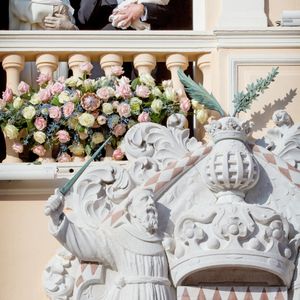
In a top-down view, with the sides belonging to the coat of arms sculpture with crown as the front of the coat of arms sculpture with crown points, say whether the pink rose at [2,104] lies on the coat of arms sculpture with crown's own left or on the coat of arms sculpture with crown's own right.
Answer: on the coat of arms sculpture with crown's own right

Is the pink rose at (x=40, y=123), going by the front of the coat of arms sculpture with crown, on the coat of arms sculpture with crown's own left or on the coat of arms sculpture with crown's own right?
on the coat of arms sculpture with crown's own right

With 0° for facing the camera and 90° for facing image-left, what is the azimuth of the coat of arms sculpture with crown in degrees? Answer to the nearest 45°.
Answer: approximately 0°

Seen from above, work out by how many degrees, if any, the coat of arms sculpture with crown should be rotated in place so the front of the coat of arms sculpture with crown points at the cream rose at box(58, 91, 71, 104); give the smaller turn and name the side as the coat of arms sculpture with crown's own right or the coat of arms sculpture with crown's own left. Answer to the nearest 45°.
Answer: approximately 135° to the coat of arms sculpture with crown's own right
